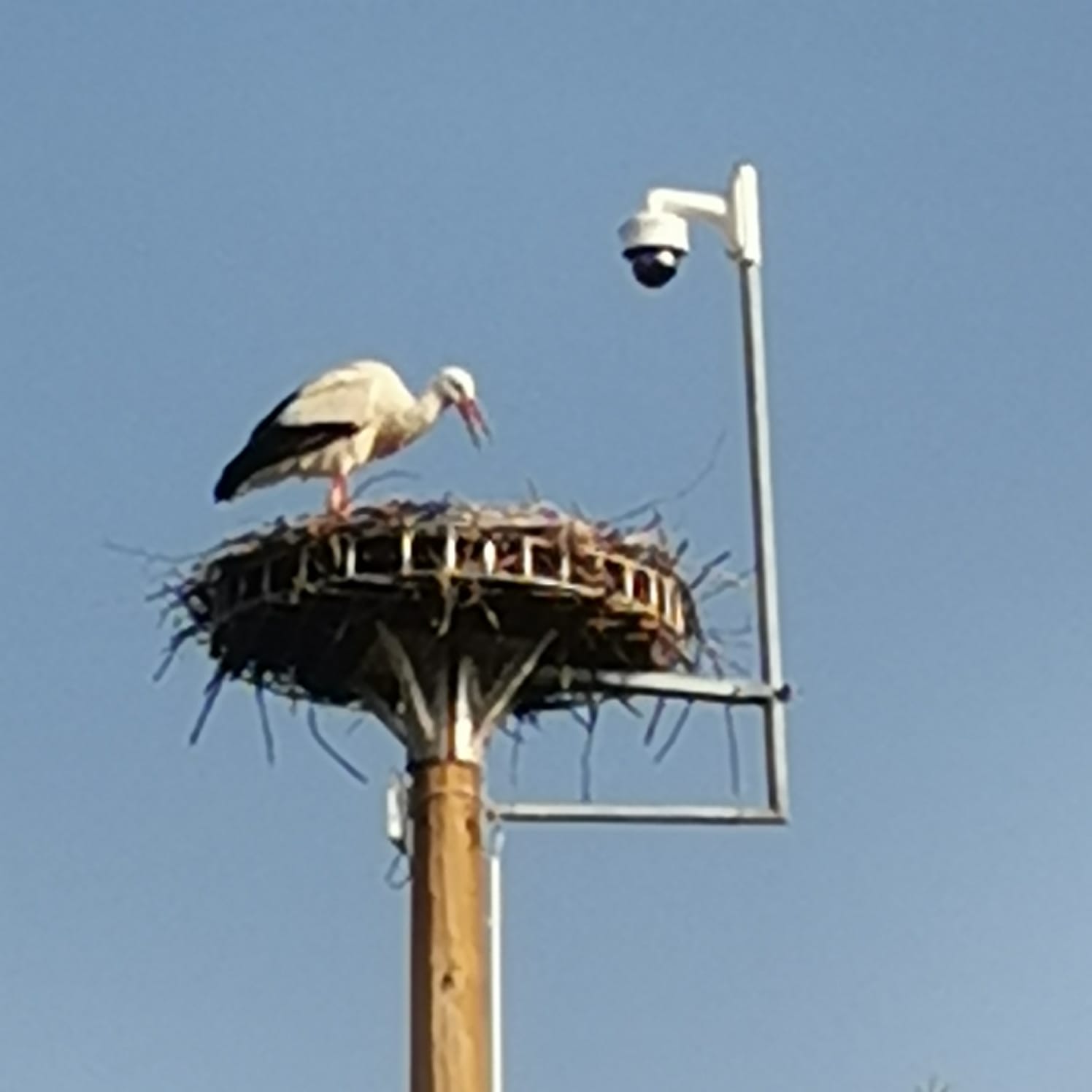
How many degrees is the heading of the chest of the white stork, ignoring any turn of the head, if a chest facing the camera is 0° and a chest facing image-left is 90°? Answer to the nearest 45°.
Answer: approximately 270°

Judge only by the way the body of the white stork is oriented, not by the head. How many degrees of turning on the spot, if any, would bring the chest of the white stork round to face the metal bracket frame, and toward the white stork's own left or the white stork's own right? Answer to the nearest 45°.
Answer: approximately 45° to the white stork's own right
